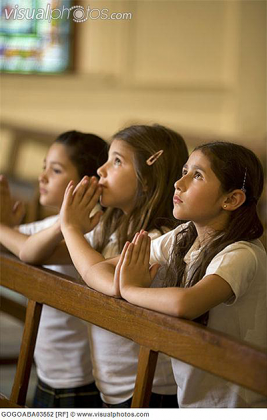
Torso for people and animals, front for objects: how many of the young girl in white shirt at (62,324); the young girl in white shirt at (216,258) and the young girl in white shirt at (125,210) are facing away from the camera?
0

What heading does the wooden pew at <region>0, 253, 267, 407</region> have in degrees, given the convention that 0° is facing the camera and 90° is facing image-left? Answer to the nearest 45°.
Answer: approximately 45°

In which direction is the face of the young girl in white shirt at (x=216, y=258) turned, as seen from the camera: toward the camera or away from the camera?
toward the camera

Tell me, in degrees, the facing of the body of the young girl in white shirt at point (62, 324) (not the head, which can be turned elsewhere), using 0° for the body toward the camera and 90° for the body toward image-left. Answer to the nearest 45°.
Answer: approximately 45°

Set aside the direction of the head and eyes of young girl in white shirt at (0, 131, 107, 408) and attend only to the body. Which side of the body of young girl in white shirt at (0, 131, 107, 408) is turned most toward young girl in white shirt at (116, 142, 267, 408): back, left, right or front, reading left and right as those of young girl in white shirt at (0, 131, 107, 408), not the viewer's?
left

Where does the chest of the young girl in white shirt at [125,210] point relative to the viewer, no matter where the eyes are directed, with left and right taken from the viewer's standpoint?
facing the viewer and to the left of the viewer

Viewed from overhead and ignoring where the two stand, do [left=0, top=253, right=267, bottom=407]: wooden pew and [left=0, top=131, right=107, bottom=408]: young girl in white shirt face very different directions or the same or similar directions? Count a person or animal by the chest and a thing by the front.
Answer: same or similar directions

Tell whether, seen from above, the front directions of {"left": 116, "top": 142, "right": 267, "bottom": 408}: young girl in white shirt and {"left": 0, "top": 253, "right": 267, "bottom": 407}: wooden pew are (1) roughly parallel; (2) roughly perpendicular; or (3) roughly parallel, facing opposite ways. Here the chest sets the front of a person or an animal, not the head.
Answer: roughly parallel

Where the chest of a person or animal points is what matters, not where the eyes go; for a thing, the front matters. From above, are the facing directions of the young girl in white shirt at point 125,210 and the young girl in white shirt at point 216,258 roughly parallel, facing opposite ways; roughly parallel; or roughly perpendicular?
roughly parallel

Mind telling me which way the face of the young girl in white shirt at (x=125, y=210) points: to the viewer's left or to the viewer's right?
to the viewer's left
